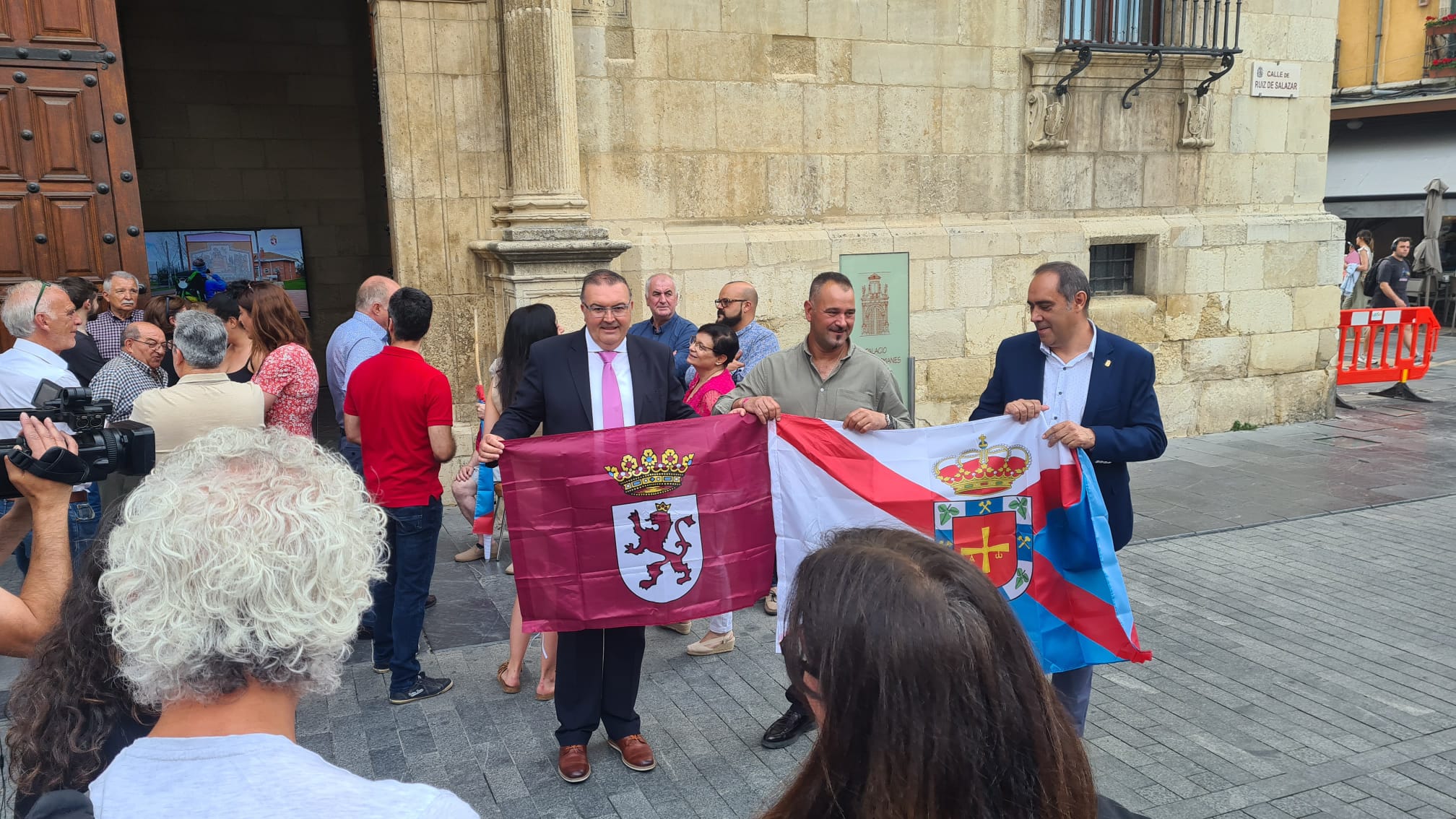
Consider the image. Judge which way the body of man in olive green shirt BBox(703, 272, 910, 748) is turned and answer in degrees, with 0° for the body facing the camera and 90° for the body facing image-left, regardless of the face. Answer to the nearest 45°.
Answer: approximately 0°

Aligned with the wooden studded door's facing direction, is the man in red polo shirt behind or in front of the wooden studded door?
in front

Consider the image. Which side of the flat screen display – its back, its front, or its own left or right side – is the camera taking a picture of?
front

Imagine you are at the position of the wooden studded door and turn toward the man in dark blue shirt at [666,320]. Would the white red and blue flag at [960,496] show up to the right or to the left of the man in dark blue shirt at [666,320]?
right

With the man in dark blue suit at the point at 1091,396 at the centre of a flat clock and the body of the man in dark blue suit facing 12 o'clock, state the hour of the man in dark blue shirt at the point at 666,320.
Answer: The man in dark blue shirt is roughly at 3 o'clock from the man in dark blue suit.

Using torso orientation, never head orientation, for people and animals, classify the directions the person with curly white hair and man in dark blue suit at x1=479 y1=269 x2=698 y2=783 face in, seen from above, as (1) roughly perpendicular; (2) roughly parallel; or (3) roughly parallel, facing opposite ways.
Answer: roughly parallel, facing opposite ways

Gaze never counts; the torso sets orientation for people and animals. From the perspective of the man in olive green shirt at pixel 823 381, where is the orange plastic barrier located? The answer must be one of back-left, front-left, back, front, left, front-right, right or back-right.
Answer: back-left

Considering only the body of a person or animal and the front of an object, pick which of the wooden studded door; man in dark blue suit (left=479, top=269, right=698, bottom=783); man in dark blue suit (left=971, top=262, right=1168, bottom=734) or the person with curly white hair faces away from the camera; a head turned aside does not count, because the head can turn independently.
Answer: the person with curly white hair

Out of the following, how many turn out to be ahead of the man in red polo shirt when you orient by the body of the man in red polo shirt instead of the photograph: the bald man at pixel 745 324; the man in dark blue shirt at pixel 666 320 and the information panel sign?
3

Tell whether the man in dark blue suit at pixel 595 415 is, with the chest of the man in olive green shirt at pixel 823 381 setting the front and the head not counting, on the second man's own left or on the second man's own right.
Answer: on the second man's own right

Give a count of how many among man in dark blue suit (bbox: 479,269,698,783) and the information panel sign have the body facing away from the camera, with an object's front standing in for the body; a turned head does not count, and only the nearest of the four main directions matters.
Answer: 0

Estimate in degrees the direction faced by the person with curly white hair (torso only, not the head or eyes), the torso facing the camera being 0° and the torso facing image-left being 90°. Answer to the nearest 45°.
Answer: approximately 180°

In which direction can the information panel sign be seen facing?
toward the camera

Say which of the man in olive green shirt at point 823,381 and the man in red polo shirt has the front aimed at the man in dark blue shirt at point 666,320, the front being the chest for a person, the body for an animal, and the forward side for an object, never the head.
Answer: the man in red polo shirt

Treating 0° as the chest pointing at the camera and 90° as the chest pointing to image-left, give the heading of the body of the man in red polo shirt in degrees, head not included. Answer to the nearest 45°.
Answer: approximately 225°

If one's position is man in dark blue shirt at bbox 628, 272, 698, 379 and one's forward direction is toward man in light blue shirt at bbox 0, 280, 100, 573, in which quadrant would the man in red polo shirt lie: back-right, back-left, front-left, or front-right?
front-left

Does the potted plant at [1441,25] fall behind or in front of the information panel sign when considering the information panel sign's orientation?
behind

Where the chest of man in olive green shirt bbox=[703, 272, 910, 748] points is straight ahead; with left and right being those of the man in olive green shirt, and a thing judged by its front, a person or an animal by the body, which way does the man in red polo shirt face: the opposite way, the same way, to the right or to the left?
the opposite way
